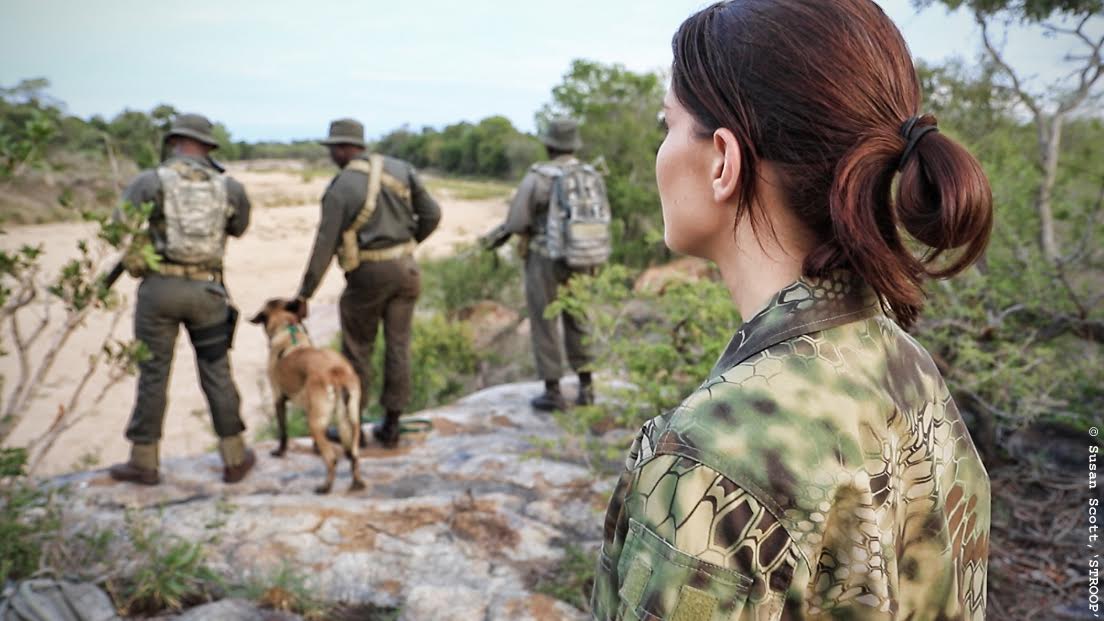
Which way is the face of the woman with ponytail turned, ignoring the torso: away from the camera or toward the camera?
away from the camera

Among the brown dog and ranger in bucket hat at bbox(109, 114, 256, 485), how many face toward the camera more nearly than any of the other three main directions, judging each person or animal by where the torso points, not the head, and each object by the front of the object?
0

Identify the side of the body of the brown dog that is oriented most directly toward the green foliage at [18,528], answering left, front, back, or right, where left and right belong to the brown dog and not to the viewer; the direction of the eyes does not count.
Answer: left

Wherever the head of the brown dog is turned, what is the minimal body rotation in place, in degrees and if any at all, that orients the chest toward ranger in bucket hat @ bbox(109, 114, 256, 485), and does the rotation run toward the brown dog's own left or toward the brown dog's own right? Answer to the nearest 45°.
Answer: approximately 45° to the brown dog's own left

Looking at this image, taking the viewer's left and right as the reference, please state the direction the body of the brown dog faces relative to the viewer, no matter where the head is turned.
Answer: facing away from the viewer and to the left of the viewer

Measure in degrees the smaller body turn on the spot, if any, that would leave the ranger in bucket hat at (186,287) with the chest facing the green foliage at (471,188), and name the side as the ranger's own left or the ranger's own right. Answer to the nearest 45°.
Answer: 0° — they already face it

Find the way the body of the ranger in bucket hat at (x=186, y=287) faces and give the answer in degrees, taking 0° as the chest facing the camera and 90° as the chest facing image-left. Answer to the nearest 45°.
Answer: approximately 180°

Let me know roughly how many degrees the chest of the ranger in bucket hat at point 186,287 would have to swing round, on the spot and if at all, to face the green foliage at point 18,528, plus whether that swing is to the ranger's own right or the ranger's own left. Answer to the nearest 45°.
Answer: approximately 135° to the ranger's own left

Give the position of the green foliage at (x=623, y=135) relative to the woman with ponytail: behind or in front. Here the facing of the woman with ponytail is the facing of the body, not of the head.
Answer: in front

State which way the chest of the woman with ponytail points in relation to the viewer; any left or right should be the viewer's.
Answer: facing away from the viewer and to the left of the viewer

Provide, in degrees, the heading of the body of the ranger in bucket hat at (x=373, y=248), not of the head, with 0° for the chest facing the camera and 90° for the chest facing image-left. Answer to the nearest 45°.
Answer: approximately 135°

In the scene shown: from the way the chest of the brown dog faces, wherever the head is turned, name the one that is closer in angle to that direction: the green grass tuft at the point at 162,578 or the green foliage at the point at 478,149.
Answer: the green foliage
